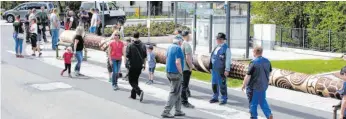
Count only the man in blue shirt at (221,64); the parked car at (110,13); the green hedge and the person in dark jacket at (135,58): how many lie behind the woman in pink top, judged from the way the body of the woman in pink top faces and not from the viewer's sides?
2

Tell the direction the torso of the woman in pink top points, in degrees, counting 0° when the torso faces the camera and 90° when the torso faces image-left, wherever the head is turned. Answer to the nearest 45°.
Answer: approximately 0°

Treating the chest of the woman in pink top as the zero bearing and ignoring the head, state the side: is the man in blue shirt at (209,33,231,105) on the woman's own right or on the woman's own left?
on the woman's own left

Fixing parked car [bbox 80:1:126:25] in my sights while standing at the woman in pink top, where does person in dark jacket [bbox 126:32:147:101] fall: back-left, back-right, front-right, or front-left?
back-right

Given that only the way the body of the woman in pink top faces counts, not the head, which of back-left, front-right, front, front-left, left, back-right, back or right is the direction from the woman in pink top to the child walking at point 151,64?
back-left

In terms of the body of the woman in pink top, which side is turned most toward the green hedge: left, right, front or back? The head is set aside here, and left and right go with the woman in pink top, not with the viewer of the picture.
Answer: back

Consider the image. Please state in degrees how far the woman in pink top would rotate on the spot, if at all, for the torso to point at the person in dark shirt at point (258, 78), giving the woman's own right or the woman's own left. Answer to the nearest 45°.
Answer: approximately 45° to the woman's own left

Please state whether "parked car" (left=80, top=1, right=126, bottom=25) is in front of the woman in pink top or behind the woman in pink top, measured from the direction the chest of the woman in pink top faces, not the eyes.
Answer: behind

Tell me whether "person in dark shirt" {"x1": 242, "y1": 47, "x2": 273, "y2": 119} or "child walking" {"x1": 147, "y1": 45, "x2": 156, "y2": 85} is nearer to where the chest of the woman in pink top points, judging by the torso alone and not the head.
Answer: the person in dark shirt
